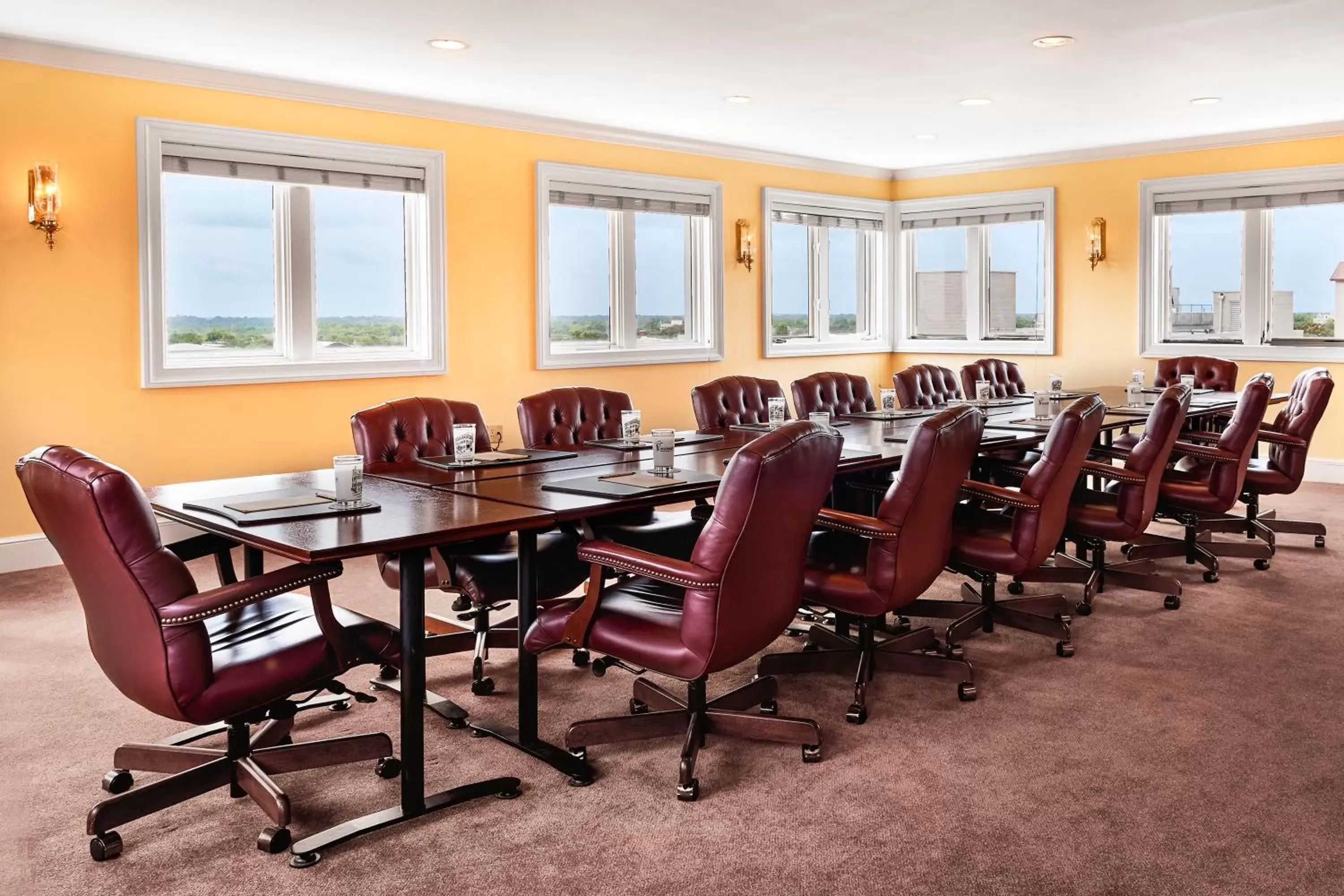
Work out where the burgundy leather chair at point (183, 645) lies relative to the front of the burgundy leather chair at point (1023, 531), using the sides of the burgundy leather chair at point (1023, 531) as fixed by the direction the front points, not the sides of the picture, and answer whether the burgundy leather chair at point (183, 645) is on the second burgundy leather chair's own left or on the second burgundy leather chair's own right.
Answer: on the second burgundy leather chair's own left

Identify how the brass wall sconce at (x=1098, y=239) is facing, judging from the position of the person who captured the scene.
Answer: facing the viewer and to the left of the viewer

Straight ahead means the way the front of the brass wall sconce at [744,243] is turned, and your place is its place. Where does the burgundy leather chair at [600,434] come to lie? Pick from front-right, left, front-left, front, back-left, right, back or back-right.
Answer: front-right

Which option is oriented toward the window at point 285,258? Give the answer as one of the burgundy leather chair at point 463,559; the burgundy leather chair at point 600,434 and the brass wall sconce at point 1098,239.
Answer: the brass wall sconce

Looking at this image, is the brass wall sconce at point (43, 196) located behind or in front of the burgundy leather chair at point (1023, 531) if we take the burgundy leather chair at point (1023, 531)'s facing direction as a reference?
in front

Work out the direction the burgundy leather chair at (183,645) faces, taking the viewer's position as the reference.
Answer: facing away from the viewer and to the right of the viewer

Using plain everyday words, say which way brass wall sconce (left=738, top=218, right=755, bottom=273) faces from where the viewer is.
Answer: facing the viewer and to the right of the viewer

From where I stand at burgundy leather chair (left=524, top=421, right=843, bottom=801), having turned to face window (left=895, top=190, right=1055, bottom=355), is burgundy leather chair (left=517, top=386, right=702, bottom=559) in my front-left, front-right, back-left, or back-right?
front-left

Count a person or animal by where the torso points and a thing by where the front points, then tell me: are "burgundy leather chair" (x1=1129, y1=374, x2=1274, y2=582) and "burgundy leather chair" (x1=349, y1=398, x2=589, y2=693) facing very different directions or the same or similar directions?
very different directions

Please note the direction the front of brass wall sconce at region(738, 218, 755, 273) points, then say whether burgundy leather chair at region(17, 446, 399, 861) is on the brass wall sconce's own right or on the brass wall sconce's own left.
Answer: on the brass wall sconce's own right

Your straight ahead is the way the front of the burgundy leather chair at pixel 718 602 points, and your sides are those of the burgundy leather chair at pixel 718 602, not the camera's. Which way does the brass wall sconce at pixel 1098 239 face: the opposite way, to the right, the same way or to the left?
to the left

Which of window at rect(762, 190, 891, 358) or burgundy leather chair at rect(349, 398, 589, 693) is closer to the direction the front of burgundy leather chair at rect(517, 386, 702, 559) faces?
the burgundy leather chair

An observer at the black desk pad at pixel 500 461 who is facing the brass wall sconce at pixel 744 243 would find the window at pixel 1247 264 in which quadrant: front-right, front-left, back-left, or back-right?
front-right

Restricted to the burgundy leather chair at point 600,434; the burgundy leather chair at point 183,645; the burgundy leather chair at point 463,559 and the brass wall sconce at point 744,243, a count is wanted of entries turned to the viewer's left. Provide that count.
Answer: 0
